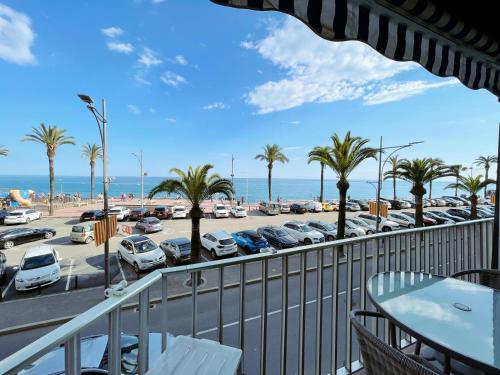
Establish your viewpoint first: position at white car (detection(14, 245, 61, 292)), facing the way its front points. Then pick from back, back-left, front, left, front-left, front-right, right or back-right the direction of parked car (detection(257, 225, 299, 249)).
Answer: left

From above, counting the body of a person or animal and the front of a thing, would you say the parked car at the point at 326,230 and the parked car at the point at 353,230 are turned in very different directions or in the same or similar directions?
same or similar directions

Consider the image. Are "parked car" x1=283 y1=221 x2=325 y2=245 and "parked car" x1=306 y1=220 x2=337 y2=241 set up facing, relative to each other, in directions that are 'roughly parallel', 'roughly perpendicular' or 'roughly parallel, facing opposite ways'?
roughly parallel

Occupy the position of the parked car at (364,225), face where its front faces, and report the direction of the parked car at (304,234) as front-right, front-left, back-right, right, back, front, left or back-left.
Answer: right

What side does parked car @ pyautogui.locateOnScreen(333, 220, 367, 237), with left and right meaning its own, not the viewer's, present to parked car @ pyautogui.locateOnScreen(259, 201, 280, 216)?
back

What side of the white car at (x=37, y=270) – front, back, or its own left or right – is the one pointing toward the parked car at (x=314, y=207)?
left

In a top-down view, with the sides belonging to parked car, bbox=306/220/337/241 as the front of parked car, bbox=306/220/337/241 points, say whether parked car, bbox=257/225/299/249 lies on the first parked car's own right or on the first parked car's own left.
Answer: on the first parked car's own right

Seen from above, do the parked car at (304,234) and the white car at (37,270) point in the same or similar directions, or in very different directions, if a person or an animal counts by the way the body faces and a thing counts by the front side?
same or similar directions

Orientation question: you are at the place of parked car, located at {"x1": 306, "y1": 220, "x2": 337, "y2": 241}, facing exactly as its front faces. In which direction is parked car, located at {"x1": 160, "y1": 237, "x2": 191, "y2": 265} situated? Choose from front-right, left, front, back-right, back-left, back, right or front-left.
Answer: right

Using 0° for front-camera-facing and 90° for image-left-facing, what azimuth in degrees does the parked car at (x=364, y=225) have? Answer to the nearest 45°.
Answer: approximately 315°

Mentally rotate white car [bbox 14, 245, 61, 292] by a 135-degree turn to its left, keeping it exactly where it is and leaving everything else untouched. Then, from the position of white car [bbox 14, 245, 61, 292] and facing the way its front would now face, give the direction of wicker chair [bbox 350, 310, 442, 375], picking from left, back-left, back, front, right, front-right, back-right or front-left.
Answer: back-right

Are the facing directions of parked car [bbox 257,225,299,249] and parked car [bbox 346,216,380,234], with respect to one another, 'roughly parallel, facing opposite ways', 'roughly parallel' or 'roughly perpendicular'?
roughly parallel

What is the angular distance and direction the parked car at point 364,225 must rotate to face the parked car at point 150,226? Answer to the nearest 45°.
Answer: approximately 135° to its right

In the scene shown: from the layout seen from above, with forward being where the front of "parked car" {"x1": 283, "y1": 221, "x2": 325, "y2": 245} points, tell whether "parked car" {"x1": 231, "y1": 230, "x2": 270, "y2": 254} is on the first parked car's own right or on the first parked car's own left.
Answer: on the first parked car's own right
